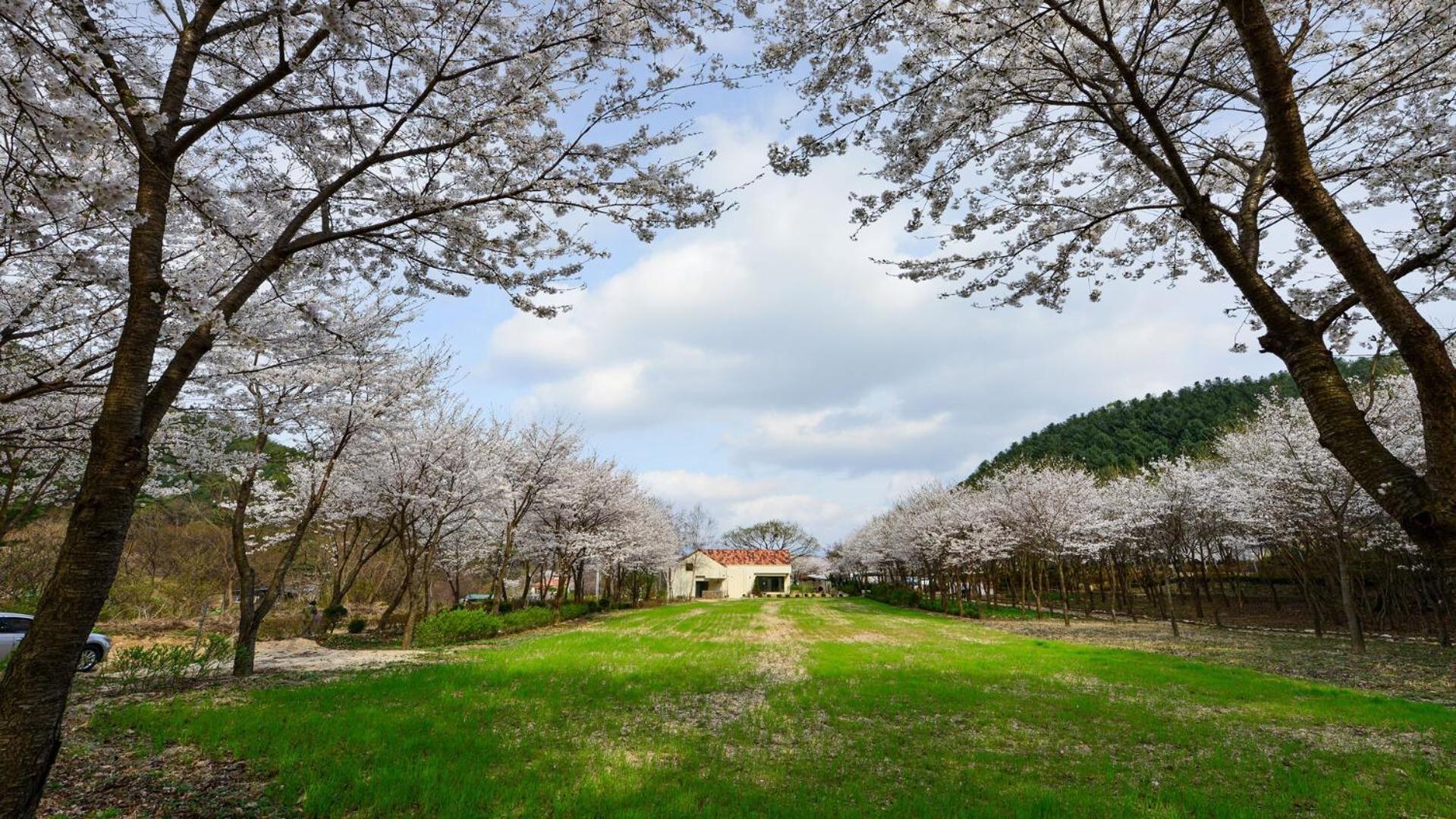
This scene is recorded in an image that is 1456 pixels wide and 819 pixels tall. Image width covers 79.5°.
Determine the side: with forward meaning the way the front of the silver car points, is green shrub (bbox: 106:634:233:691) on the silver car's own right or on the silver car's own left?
on the silver car's own right

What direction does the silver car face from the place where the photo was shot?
facing to the right of the viewer

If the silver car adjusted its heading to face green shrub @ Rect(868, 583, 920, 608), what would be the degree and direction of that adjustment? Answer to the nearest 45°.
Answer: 0° — it already faces it

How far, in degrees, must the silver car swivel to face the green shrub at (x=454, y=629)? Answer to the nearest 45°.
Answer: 0° — it already faces it
